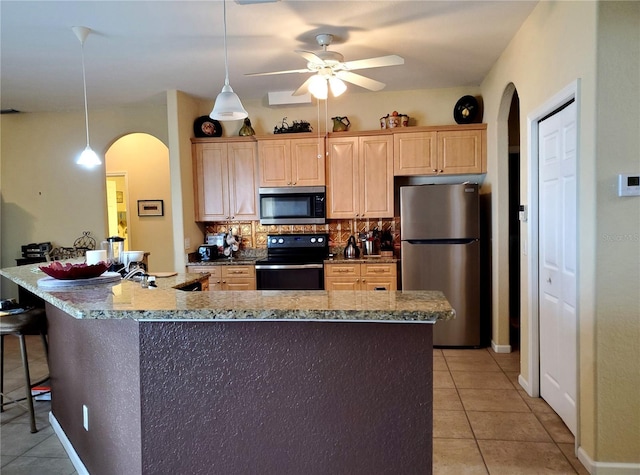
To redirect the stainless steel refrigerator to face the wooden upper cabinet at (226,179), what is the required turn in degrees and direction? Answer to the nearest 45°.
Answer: approximately 90° to its right

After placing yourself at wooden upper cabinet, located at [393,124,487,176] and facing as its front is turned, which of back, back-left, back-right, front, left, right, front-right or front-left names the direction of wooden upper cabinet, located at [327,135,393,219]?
right

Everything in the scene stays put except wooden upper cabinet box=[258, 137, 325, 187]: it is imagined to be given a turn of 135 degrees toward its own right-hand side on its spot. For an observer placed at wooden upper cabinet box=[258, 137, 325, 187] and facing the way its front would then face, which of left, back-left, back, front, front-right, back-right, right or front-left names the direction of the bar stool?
left

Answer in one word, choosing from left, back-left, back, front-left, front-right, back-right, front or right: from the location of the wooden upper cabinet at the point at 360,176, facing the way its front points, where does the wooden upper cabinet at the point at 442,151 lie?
left

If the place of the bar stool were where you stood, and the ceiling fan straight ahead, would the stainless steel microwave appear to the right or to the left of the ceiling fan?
left

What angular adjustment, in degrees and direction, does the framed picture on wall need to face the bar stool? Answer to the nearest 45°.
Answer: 0° — it already faces it

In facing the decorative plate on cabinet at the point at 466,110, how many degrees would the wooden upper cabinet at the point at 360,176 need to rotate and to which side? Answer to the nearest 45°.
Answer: approximately 90° to its left
